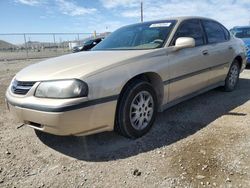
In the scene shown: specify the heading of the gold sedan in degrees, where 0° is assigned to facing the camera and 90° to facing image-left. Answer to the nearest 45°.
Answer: approximately 45°
